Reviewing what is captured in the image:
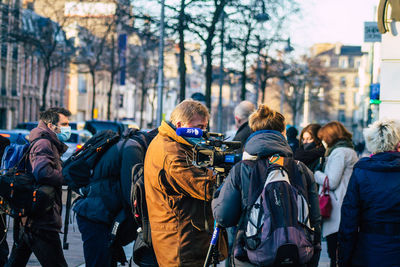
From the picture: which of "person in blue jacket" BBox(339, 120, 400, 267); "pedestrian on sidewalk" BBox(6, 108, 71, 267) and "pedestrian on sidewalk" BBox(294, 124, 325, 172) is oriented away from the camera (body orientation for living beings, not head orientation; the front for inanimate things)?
the person in blue jacket

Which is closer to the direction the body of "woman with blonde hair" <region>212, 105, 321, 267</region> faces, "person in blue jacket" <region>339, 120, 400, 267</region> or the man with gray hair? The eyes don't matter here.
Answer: the man with gray hair

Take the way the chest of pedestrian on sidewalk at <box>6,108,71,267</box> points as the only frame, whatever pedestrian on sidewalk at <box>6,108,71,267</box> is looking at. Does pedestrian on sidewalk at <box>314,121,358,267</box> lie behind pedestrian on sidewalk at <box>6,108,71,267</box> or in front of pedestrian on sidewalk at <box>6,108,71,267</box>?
in front

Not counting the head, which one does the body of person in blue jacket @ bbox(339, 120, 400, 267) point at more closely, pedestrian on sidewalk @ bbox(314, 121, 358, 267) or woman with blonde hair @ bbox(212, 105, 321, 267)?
the pedestrian on sidewalk

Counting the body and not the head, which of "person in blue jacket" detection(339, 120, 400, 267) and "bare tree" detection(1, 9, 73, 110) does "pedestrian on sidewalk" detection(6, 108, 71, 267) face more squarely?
the person in blue jacket

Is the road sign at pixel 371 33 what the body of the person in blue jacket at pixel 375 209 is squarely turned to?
yes

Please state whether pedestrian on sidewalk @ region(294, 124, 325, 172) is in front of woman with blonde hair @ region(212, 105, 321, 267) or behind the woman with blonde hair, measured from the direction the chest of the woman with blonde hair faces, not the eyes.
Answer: in front

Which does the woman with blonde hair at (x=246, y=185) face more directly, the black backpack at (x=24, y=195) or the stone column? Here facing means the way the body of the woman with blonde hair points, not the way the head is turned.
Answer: the stone column

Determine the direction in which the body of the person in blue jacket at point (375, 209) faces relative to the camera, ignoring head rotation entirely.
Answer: away from the camera

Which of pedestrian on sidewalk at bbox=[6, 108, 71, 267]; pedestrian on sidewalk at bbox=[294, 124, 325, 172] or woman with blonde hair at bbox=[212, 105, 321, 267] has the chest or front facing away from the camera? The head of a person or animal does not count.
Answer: the woman with blonde hair
